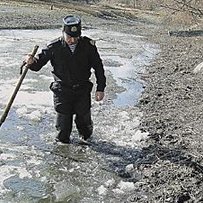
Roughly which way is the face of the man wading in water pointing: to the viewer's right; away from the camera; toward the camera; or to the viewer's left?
toward the camera

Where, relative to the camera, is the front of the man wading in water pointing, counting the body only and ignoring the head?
toward the camera
